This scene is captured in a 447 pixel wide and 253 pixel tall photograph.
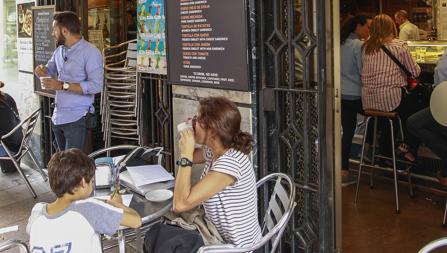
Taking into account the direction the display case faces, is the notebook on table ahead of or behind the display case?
ahead

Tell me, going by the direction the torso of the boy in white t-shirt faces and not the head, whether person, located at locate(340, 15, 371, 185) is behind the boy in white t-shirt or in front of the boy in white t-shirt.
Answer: in front

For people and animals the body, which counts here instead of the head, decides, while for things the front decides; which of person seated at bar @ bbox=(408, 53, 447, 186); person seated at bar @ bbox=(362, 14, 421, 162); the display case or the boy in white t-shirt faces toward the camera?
the display case

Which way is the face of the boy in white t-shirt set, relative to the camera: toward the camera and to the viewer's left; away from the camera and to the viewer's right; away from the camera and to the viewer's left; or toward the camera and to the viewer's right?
away from the camera and to the viewer's right

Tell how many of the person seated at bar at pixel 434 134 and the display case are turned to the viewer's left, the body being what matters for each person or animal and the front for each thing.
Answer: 1

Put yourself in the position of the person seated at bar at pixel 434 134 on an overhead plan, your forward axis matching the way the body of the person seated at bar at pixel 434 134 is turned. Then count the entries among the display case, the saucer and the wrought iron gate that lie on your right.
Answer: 1

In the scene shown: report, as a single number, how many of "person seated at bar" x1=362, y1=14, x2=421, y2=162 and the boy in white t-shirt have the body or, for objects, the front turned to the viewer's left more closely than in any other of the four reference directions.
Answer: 0

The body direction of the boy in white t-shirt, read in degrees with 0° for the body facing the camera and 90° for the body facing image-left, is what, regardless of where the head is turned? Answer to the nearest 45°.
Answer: approximately 225°

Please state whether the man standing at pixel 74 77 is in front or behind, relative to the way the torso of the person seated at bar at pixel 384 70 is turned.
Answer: behind

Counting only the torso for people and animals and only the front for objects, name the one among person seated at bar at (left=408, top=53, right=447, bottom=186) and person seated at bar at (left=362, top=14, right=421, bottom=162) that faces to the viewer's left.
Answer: person seated at bar at (left=408, top=53, right=447, bottom=186)

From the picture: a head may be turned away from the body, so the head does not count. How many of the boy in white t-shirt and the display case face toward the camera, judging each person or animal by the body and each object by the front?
1

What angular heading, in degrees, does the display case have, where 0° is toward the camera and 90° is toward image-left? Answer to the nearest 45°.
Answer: approximately 0°

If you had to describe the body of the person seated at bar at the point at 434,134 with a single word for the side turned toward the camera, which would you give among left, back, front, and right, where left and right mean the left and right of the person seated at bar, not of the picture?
left
